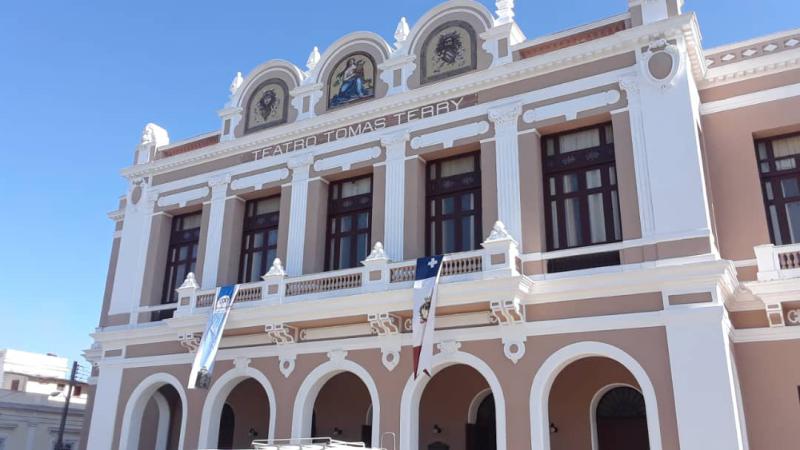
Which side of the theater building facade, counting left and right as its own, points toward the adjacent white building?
right

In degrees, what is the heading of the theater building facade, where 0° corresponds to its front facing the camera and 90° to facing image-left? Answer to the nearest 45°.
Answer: approximately 45°
